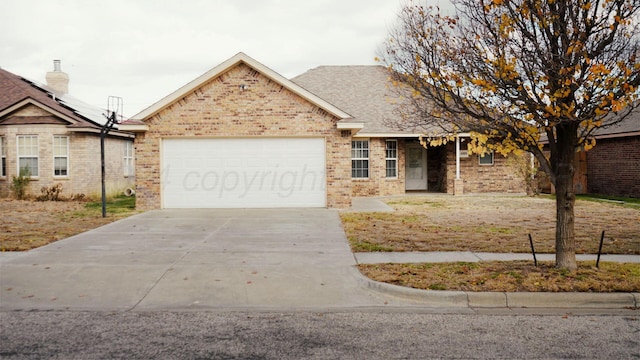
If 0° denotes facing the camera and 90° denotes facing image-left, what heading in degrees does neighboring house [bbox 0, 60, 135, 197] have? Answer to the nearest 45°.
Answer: approximately 0°

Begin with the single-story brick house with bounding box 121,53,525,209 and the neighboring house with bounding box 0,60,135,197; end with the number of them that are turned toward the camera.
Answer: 2

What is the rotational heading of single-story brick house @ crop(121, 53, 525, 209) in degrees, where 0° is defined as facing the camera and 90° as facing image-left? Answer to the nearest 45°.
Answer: approximately 0°

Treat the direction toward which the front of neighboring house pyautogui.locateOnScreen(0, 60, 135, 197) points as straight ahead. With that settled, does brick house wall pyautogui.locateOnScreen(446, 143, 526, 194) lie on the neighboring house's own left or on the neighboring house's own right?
on the neighboring house's own left

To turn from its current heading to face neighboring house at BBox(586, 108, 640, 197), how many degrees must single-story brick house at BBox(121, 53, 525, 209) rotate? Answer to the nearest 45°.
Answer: approximately 90° to its left

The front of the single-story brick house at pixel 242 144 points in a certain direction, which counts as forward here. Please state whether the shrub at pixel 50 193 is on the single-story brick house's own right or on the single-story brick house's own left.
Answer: on the single-story brick house's own right
